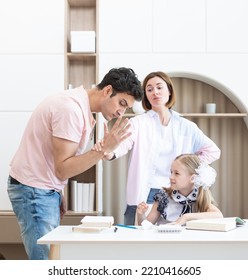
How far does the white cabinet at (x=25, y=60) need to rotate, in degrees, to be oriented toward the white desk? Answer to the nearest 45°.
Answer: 0° — it already faces it

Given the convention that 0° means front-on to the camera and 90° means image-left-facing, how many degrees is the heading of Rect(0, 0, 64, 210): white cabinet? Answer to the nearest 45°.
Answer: approximately 0°

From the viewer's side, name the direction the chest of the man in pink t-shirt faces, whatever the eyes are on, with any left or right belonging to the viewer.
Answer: facing to the right of the viewer

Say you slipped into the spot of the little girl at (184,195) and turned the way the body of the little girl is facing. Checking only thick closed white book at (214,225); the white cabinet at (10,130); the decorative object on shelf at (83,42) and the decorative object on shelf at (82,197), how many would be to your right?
3

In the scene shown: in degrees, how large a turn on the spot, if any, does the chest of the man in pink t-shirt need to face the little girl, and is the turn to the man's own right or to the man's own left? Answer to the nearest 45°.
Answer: approximately 45° to the man's own left

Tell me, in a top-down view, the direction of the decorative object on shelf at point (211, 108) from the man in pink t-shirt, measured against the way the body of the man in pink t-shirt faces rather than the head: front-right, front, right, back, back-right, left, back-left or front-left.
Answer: front-left

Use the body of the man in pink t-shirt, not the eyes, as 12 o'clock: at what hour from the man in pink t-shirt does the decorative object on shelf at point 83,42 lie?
The decorative object on shelf is roughly at 9 o'clock from the man in pink t-shirt.
